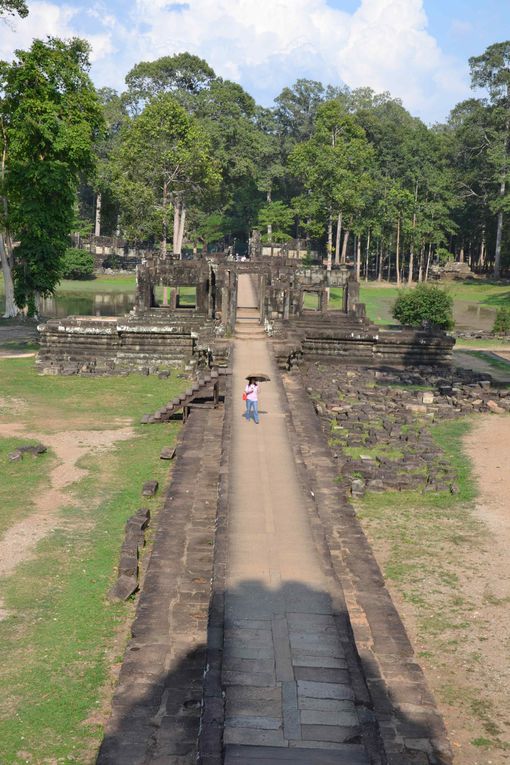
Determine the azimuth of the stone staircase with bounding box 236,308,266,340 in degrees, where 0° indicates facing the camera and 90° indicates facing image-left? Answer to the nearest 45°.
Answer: approximately 0°

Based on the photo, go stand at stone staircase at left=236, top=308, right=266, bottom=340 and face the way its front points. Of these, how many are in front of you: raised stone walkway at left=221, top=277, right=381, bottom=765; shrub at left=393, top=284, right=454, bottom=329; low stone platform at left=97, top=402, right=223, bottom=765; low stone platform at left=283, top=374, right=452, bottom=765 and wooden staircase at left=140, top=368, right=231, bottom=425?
4

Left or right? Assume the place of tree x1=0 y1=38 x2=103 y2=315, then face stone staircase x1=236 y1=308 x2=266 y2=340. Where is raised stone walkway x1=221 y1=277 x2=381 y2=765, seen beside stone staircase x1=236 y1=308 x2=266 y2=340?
right

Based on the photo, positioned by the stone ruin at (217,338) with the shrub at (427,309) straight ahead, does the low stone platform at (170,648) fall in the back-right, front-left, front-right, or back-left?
back-right

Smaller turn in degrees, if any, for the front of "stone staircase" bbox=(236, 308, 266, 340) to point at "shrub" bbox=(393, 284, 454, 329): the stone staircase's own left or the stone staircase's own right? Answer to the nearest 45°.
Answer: approximately 135° to the stone staircase's own left

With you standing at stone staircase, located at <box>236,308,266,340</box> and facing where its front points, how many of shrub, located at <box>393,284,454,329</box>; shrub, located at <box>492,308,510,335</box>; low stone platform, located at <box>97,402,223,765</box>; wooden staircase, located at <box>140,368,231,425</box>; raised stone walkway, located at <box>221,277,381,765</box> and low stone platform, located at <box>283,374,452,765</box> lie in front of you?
4

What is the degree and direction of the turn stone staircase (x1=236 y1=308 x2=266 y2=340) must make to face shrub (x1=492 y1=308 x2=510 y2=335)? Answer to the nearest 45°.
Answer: approximately 135° to its left

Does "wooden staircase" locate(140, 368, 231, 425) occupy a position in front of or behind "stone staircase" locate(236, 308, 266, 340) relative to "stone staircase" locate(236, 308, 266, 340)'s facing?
in front

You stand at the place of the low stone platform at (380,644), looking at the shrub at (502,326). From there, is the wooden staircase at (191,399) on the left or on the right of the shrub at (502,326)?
left

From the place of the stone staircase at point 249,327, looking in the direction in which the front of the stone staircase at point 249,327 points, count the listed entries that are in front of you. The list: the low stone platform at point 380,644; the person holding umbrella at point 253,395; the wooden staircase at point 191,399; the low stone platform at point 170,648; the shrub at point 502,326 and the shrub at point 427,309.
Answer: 4

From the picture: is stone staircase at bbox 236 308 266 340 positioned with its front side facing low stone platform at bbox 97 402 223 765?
yes

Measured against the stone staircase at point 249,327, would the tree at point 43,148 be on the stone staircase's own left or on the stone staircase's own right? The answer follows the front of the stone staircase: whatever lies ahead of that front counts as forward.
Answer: on the stone staircase's own right

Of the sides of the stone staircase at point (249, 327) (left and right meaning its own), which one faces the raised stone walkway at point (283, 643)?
front

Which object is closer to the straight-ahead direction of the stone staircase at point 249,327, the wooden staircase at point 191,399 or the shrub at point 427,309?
the wooden staircase

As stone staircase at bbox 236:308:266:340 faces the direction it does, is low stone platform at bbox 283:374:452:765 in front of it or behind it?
in front
